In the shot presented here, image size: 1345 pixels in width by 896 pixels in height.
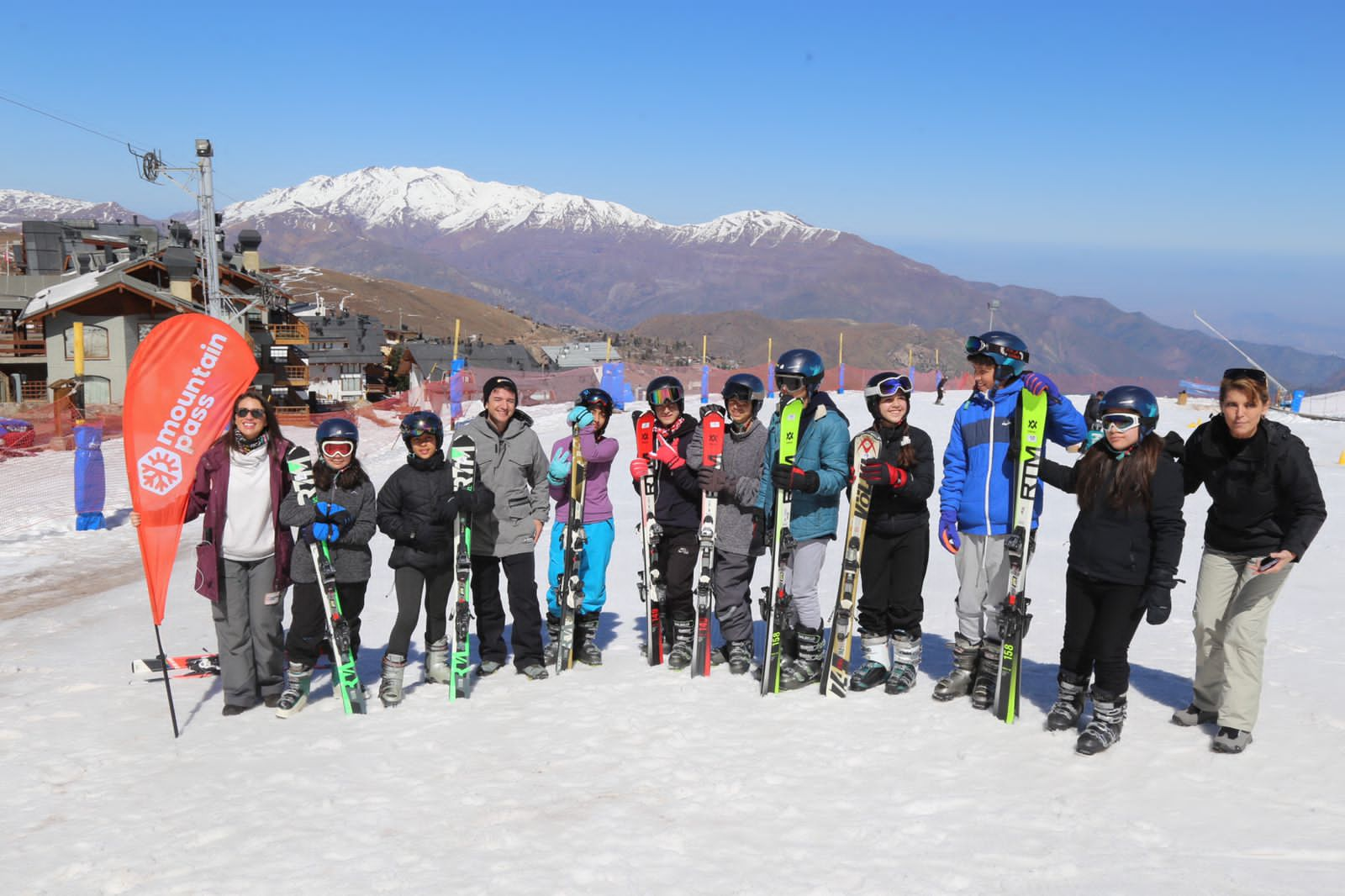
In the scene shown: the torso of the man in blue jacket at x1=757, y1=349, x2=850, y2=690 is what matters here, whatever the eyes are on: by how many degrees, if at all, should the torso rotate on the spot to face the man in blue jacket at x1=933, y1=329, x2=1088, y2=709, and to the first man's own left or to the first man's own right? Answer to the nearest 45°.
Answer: approximately 135° to the first man's own left

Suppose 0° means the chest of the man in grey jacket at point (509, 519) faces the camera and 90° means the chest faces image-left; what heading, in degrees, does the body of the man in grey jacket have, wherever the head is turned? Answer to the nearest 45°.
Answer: approximately 0°

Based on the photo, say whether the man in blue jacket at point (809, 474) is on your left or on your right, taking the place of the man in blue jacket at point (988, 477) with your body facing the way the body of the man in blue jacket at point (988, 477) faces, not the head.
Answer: on your right

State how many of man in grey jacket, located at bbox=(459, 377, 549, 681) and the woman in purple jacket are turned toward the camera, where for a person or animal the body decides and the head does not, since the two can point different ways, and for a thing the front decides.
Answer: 2

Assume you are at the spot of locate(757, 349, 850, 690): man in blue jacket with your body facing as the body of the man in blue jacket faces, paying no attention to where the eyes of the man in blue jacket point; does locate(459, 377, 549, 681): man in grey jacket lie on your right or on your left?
on your right

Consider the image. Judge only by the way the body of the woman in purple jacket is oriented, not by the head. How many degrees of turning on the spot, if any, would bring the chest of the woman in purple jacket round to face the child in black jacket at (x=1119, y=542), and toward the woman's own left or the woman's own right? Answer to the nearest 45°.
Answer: approximately 45° to the woman's own left

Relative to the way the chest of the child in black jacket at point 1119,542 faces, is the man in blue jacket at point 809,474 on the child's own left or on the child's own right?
on the child's own right

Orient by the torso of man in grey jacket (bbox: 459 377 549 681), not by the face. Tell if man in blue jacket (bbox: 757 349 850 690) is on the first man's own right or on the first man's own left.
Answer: on the first man's own left

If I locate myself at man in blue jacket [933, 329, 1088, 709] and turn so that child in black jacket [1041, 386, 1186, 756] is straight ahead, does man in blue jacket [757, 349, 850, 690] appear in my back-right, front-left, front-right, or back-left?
back-right

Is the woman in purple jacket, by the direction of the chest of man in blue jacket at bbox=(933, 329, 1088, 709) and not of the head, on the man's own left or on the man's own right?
on the man's own right
